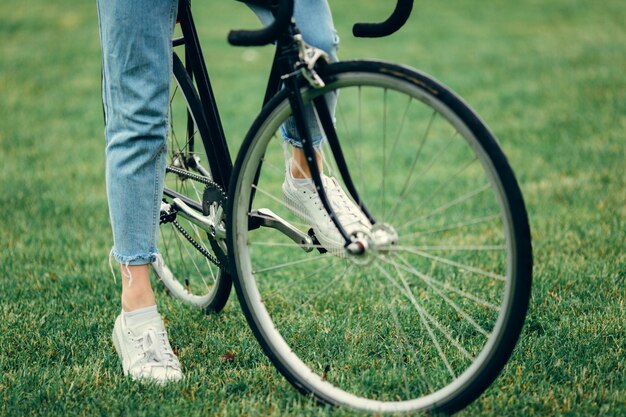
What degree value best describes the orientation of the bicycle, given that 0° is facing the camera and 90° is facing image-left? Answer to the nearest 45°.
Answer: approximately 315°
